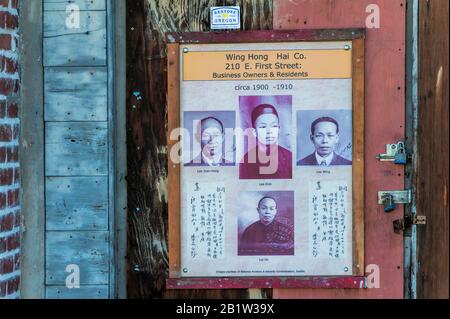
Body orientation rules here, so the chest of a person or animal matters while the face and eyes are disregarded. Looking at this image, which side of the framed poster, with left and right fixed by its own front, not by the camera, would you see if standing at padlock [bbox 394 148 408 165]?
left

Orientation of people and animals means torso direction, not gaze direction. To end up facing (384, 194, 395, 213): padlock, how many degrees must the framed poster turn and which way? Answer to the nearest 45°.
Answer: approximately 90° to its left

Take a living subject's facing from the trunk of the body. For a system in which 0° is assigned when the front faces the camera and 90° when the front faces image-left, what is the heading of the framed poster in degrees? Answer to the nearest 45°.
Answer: approximately 0°

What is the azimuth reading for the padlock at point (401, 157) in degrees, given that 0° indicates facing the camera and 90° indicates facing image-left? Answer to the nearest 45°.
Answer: approximately 0°

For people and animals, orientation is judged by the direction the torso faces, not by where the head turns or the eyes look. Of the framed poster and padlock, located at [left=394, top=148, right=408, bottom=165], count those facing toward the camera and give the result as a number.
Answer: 2
